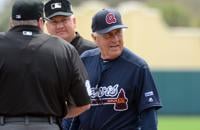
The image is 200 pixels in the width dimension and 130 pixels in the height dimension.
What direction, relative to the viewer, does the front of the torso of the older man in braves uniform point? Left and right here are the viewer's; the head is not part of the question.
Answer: facing the viewer and to the left of the viewer

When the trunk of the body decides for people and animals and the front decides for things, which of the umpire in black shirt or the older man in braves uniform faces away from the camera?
the umpire in black shirt

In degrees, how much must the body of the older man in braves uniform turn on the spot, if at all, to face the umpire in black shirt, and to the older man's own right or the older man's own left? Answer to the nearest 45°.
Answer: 0° — they already face them

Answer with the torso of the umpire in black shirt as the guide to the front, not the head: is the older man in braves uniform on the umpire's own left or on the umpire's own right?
on the umpire's own right

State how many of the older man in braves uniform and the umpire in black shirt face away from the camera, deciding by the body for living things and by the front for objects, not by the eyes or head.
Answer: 1
